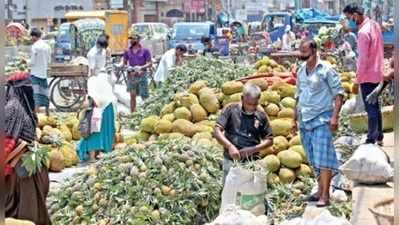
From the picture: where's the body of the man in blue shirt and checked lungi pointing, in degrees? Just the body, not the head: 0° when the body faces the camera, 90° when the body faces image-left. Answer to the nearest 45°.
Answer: approximately 45°

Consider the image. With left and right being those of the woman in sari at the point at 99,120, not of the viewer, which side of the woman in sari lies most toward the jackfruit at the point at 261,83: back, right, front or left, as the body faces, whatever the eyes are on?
right

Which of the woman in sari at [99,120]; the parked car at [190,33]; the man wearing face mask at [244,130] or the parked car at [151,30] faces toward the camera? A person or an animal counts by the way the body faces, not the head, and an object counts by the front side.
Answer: the man wearing face mask

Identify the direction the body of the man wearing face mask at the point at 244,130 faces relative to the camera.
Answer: toward the camera

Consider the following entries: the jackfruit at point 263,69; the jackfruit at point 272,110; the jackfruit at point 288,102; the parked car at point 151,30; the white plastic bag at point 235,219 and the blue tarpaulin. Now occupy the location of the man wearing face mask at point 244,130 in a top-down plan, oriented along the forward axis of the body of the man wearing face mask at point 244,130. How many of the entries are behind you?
5

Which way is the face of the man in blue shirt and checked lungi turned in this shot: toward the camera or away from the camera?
toward the camera

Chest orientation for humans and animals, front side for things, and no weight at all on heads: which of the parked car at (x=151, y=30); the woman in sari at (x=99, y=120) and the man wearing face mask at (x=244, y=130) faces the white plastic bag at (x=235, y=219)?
the man wearing face mask

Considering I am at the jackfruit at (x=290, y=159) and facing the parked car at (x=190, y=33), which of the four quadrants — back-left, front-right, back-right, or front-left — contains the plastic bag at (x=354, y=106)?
front-right

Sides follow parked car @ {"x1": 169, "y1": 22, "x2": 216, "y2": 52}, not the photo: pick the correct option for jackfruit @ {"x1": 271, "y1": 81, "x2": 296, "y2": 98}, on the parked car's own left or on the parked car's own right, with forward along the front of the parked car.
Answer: on the parked car's own left

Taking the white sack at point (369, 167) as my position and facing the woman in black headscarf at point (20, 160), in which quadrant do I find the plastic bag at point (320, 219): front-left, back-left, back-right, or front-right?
front-left

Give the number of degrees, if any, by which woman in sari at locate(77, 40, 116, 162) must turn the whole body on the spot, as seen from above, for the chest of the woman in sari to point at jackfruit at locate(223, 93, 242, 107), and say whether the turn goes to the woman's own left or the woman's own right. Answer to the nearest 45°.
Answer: approximately 180°

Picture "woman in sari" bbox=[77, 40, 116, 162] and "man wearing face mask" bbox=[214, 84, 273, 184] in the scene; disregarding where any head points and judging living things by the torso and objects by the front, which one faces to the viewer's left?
the woman in sari
